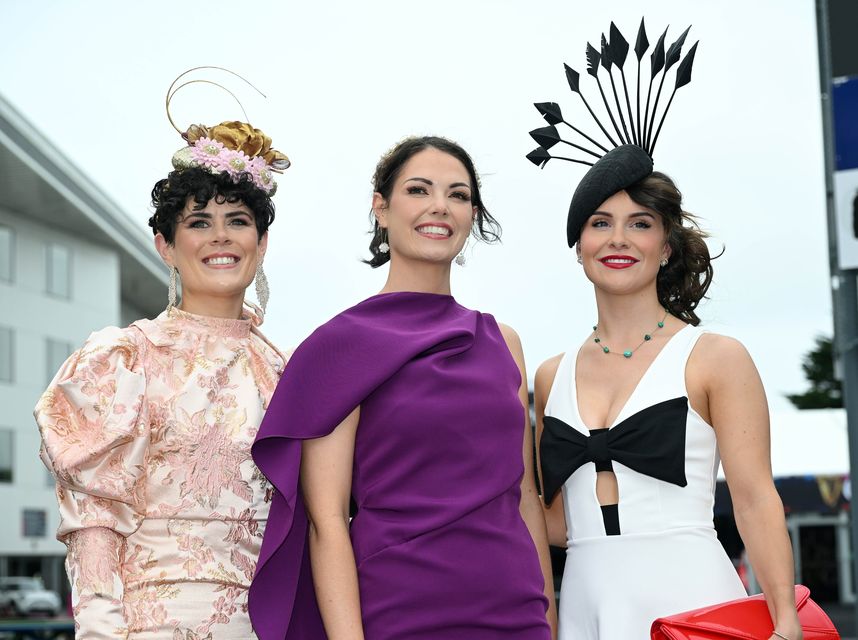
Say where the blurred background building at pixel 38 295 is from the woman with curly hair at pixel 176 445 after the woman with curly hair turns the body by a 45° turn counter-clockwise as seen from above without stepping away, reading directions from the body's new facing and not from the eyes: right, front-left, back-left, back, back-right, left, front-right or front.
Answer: left

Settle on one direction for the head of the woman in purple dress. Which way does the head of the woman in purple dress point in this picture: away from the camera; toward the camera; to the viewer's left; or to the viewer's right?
toward the camera

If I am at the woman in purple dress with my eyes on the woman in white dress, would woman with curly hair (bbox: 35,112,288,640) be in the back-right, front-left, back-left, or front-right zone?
back-left

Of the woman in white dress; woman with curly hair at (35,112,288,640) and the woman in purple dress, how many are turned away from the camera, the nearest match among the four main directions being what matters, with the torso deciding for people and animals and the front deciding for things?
0

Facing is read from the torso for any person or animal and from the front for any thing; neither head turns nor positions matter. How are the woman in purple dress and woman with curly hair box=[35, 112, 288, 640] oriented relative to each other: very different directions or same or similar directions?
same or similar directions

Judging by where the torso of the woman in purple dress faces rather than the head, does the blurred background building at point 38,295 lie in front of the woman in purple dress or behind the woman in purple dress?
behind

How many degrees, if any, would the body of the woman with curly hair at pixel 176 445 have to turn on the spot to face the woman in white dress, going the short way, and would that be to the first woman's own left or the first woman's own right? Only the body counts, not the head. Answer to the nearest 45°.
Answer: approximately 45° to the first woman's own left

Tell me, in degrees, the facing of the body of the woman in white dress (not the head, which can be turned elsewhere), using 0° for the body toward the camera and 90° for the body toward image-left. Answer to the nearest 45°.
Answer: approximately 45°

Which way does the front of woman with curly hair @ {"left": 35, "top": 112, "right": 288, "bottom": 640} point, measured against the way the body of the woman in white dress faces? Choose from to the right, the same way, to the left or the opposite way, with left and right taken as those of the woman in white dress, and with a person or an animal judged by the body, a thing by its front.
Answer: to the left

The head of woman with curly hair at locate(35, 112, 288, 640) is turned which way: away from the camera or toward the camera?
toward the camera

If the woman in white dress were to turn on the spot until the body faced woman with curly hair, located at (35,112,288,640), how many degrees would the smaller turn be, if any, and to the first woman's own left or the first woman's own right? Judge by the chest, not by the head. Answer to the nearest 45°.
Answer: approximately 45° to the first woman's own right
